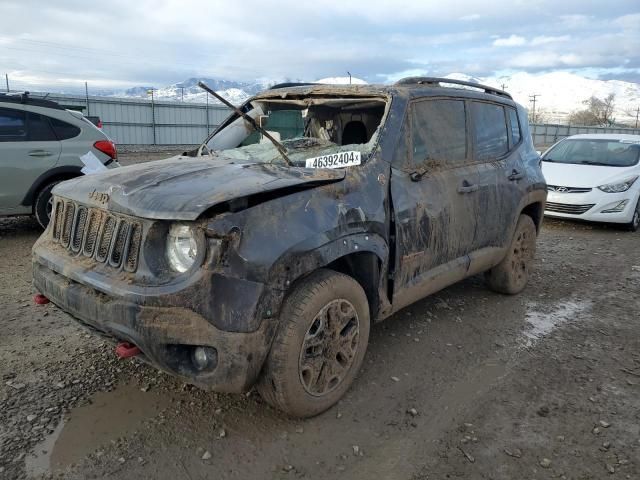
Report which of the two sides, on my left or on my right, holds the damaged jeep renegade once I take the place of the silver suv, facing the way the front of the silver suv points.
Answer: on my left

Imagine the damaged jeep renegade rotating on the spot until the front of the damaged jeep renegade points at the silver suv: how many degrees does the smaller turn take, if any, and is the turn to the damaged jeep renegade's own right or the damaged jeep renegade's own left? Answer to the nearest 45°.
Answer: approximately 90° to the damaged jeep renegade's own right

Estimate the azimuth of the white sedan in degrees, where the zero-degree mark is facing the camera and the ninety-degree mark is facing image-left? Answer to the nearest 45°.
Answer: approximately 45°

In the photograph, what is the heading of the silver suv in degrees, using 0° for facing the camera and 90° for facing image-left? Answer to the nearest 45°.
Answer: approximately 90°
